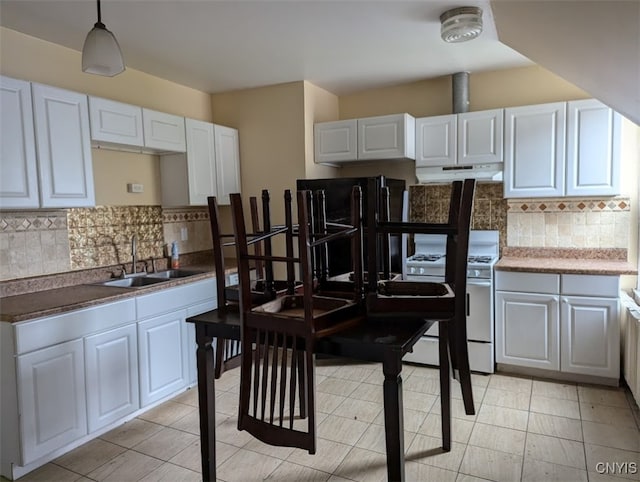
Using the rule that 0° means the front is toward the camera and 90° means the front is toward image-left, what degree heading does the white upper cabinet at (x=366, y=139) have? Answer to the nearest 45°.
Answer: approximately 0°

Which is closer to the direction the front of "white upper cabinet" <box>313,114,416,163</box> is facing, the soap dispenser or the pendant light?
the pendant light

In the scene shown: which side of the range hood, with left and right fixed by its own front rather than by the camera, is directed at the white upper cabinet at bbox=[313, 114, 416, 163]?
right

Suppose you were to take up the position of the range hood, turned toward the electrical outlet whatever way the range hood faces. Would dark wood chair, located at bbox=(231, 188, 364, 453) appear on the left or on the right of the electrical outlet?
left

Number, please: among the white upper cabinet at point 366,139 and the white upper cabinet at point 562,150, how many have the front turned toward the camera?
2

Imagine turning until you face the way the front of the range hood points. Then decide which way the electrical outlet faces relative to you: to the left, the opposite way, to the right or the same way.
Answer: to the left

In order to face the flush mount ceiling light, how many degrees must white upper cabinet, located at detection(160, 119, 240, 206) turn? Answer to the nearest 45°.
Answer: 0° — it already faces it
